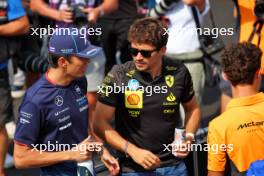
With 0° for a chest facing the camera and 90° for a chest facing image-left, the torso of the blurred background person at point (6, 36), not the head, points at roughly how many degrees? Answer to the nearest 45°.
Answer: approximately 0°

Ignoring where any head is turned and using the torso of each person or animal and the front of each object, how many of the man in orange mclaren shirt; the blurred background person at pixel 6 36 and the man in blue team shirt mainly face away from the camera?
1

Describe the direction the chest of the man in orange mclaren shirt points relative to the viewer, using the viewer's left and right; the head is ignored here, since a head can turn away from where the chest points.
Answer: facing away from the viewer

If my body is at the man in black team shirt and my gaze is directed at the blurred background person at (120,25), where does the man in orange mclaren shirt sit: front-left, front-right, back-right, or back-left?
back-right

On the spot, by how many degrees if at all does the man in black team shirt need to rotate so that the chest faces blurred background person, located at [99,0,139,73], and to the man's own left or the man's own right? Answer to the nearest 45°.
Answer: approximately 180°

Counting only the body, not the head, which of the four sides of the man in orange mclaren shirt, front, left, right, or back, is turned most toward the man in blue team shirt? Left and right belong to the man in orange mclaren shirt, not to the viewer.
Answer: left

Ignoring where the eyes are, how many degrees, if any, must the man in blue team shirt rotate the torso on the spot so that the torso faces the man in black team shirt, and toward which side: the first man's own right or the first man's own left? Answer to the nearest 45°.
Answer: approximately 45° to the first man's own left

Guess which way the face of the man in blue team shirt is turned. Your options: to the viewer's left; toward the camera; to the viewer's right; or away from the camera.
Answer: to the viewer's right
